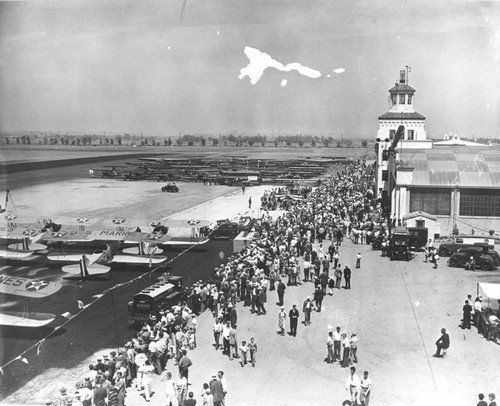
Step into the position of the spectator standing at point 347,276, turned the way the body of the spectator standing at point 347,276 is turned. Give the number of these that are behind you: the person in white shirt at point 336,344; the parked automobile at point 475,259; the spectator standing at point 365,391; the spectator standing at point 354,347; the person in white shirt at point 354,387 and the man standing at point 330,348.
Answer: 5

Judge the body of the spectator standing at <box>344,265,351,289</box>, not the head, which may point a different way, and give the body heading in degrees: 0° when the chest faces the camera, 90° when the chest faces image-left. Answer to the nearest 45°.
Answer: approximately 180°

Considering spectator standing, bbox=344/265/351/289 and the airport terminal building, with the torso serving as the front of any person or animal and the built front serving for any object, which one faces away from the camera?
the spectator standing

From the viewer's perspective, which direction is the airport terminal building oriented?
to the viewer's left
